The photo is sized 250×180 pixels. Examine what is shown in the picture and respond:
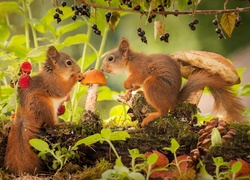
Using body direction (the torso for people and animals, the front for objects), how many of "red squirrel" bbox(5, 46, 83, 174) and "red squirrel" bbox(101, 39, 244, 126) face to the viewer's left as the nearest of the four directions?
1

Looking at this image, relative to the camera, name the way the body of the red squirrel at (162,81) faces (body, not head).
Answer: to the viewer's left

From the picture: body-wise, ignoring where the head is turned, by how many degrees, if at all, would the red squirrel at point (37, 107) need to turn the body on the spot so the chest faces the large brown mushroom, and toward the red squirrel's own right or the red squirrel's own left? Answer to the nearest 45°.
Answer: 0° — it already faces it

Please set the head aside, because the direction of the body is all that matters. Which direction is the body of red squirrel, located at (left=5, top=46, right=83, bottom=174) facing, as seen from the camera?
to the viewer's right

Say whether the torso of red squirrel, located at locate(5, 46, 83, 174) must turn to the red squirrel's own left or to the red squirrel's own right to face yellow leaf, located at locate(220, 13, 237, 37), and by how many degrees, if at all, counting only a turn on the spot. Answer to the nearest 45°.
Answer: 0° — it already faces it

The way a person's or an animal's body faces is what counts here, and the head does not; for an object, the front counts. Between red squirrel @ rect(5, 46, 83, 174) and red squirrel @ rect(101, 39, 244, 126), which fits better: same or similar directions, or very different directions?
very different directions

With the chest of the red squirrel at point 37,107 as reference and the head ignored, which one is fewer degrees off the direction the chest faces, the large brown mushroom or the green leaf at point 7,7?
the large brown mushroom
